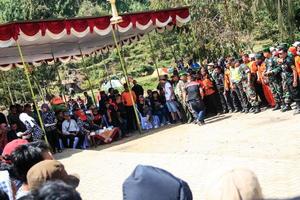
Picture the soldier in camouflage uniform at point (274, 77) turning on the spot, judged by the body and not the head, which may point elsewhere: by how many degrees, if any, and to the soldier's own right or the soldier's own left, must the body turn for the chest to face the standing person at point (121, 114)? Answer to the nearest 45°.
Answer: approximately 45° to the soldier's own right

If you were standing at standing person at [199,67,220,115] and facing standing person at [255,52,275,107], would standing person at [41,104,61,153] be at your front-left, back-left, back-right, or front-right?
back-right

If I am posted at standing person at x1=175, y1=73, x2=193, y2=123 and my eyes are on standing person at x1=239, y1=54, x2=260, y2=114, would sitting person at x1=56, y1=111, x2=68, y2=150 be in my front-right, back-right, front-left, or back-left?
back-right
